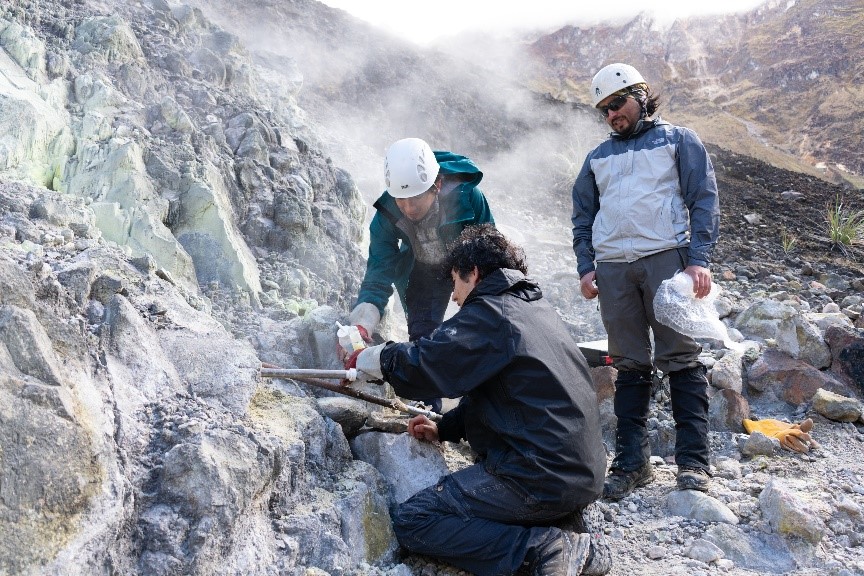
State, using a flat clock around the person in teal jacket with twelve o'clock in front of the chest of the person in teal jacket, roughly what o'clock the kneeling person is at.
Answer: The kneeling person is roughly at 10 o'clock from the person in teal jacket.

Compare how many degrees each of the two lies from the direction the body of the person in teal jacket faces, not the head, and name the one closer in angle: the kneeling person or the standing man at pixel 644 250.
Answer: the kneeling person

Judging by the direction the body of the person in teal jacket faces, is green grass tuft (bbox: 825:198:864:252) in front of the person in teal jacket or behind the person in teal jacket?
behind

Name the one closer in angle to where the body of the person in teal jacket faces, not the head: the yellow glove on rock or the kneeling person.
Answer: the kneeling person

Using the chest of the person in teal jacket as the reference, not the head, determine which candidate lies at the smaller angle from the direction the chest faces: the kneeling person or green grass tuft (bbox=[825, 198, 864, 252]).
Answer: the kneeling person

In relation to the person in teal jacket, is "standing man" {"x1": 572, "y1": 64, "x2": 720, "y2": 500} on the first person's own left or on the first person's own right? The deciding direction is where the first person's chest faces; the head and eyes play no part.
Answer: on the first person's own left

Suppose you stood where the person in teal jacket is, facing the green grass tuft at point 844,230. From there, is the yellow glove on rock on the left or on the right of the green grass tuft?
right

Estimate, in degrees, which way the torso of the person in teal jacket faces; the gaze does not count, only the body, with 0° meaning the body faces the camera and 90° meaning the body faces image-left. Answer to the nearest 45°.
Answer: approximately 45°

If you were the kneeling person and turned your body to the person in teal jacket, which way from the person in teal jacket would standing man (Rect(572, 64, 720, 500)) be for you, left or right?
right

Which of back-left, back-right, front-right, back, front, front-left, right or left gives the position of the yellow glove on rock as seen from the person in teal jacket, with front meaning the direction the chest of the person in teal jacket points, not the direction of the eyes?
back-left
